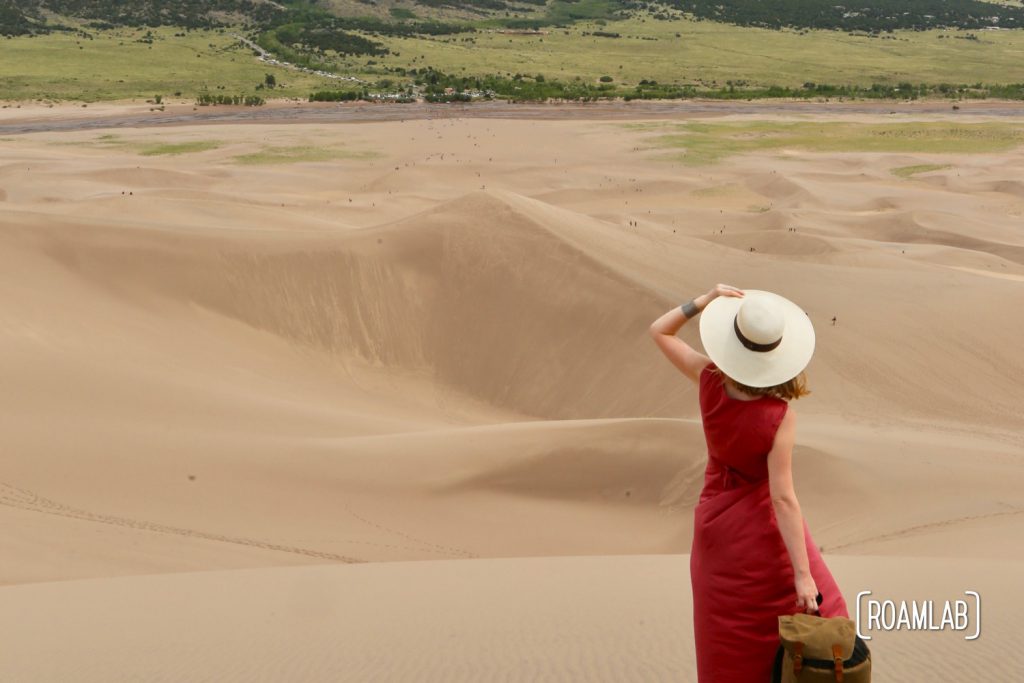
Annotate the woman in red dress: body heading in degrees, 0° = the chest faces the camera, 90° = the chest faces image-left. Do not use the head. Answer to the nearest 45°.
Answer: approximately 180°

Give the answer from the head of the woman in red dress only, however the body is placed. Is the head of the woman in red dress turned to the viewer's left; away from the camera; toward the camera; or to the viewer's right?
away from the camera
